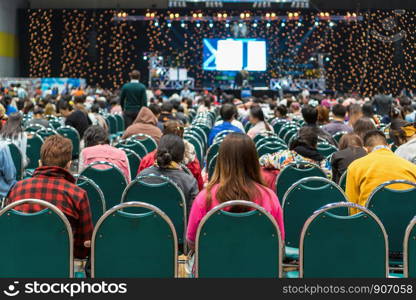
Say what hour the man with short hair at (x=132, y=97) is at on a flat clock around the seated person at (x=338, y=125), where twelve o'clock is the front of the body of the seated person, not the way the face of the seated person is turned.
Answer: The man with short hair is roughly at 10 o'clock from the seated person.

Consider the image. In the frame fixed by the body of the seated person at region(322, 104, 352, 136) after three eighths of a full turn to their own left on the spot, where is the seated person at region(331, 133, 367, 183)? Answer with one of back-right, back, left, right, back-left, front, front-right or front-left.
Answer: front-left

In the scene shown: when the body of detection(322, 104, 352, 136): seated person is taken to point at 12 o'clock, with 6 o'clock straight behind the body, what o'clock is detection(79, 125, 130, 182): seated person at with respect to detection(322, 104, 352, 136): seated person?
detection(79, 125, 130, 182): seated person is roughly at 7 o'clock from detection(322, 104, 352, 136): seated person.

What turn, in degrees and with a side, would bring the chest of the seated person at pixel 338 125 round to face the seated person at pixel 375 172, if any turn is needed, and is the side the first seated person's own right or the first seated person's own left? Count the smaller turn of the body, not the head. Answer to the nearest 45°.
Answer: approximately 180°

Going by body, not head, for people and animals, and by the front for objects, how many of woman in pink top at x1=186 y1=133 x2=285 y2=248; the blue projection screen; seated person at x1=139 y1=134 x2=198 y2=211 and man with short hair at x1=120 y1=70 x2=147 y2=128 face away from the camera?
3

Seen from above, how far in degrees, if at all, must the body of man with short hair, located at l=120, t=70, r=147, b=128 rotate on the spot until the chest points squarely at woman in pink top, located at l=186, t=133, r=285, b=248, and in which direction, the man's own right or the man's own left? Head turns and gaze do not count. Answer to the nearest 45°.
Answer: approximately 180°

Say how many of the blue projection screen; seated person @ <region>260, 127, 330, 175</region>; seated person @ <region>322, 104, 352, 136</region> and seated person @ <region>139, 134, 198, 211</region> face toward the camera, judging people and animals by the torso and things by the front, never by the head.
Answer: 1

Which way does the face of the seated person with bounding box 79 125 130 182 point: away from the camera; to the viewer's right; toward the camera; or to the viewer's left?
away from the camera

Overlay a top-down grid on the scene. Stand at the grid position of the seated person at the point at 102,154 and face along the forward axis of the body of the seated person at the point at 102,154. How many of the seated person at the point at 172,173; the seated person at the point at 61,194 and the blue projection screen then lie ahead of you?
1

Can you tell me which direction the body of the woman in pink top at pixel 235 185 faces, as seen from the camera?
away from the camera

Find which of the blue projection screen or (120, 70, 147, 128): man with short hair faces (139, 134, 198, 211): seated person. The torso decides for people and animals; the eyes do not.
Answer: the blue projection screen

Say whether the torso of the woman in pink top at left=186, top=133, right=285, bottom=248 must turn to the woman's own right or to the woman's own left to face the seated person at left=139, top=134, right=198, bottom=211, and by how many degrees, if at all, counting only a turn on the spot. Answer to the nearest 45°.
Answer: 0° — they already face them

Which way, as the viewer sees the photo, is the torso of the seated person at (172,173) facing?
away from the camera

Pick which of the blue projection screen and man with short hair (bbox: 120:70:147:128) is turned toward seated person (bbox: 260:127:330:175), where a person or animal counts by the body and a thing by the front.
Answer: the blue projection screen

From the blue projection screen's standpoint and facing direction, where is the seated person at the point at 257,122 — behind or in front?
in front

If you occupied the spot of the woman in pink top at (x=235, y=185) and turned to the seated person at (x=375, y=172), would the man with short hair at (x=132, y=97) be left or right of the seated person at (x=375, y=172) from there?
left

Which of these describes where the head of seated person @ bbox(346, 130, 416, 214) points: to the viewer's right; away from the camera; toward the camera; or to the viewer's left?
away from the camera

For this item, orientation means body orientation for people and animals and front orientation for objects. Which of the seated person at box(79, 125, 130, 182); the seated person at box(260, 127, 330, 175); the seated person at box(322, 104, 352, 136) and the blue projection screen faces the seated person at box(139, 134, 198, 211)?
the blue projection screen
